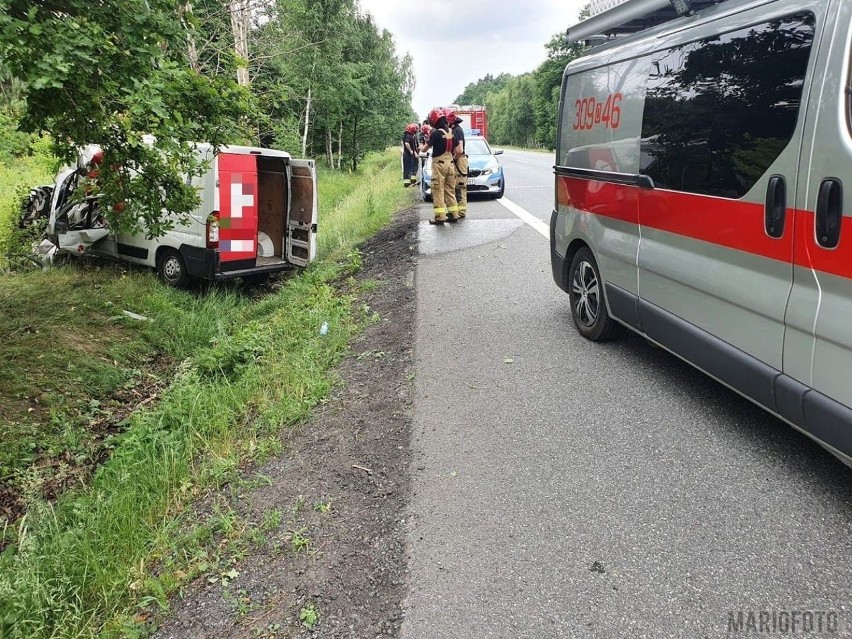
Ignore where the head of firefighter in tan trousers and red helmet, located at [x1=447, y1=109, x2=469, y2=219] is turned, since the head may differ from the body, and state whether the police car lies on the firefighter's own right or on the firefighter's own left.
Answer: on the firefighter's own right

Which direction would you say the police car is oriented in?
toward the camera

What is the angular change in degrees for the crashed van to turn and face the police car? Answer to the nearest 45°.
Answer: approximately 90° to its right

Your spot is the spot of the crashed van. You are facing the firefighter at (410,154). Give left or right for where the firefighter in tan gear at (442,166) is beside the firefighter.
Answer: right

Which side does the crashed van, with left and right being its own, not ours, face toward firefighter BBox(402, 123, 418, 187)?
right

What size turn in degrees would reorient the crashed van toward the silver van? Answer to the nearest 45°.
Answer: approximately 135° to its left

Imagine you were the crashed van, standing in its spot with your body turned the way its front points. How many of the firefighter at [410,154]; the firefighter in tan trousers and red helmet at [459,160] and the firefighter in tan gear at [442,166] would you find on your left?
0

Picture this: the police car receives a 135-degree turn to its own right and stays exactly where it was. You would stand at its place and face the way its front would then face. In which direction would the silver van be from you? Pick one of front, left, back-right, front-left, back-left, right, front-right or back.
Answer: back-left

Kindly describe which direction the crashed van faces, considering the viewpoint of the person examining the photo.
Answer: facing away from the viewer and to the left of the viewer

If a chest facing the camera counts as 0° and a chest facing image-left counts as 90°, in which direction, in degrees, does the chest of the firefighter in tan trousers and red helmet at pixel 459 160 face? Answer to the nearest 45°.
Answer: approximately 90°

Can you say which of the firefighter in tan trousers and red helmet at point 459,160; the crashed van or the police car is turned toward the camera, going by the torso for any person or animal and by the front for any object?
the police car

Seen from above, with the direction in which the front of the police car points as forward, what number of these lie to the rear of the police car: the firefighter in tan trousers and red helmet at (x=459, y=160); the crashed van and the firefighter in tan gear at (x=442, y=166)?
0

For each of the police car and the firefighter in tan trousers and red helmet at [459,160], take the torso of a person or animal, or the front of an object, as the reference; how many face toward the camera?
1
